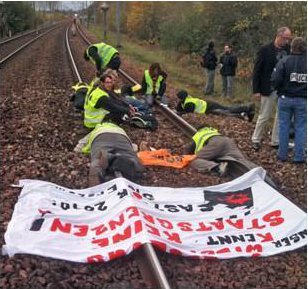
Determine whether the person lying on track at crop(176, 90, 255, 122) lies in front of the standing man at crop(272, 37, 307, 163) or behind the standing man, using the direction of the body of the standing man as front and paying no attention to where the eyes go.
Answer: in front

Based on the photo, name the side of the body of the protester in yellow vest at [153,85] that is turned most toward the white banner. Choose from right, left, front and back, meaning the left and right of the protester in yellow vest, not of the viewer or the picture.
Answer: front

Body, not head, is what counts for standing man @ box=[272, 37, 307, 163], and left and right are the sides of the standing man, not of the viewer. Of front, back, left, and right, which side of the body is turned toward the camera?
back

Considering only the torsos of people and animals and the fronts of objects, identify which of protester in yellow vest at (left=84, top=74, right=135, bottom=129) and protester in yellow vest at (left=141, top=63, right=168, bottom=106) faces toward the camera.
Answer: protester in yellow vest at (left=141, top=63, right=168, bottom=106)

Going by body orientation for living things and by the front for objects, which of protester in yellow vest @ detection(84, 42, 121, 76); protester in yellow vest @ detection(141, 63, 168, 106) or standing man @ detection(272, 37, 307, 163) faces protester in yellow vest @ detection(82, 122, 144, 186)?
protester in yellow vest @ detection(141, 63, 168, 106)

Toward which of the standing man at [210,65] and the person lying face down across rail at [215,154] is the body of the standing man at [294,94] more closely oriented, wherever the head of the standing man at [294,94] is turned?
the standing man

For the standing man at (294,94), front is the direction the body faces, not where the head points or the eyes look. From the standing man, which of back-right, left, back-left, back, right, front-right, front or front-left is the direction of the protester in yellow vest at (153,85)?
front-left

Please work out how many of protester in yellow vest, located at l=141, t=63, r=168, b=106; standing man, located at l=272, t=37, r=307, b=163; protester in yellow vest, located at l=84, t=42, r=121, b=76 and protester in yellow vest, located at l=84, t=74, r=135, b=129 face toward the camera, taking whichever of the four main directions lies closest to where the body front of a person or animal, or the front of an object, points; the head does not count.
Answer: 1

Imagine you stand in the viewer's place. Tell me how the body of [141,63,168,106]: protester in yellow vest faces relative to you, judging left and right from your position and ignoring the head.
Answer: facing the viewer

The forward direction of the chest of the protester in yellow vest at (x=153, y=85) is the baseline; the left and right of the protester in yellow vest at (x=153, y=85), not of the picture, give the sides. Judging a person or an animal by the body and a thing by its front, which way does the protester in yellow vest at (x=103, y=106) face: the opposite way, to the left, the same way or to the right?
to the left

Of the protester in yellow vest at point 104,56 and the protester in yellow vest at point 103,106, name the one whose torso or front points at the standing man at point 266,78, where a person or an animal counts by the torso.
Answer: the protester in yellow vest at point 103,106

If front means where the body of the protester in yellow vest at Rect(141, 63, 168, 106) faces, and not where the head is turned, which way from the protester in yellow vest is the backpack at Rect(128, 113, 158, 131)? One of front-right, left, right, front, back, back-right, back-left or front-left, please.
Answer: front

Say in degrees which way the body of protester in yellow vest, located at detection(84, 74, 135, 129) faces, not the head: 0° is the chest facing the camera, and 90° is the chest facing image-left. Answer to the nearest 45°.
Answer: approximately 270°
